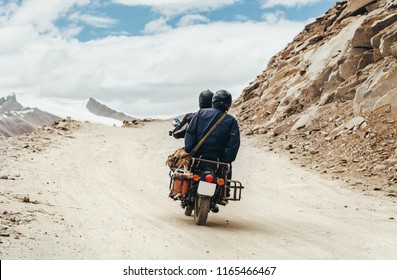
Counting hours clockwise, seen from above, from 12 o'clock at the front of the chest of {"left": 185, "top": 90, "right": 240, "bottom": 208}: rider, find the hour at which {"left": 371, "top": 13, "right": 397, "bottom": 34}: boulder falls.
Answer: The boulder is roughly at 1 o'clock from the rider.

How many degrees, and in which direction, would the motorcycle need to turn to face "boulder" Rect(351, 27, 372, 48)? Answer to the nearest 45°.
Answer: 0° — it already faces it

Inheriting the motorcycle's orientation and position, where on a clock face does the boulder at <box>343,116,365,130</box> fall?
The boulder is roughly at 1 o'clock from the motorcycle.

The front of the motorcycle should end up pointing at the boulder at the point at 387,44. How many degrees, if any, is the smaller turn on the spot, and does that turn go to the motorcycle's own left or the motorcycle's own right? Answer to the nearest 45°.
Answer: approximately 45° to the motorcycle's own right

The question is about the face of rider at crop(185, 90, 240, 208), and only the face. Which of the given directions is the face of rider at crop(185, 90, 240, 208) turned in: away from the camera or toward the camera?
away from the camera

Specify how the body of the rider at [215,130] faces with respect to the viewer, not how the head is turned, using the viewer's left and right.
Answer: facing away from the viewer

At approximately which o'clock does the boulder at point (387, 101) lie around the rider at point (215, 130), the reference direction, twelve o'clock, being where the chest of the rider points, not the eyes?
The boulder is roughly at 1 o'clock from the rider.

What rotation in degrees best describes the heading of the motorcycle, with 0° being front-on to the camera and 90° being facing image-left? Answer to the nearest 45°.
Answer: approximately 180°

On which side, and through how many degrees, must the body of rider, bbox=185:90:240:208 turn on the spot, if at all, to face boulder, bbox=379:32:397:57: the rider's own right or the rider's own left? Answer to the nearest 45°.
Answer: approximately 45° to the rider's own right

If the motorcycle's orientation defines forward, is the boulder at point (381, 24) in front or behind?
in front
